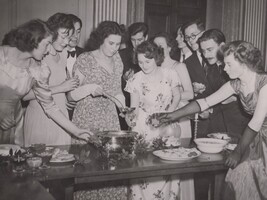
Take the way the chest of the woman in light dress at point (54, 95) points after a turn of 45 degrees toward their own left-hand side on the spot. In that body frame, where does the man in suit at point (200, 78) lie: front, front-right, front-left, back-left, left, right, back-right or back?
front

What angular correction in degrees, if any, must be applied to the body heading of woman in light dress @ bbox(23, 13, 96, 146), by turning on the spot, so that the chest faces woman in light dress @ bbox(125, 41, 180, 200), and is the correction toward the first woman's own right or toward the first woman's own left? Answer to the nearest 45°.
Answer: approximately 45° to the first woman's own left

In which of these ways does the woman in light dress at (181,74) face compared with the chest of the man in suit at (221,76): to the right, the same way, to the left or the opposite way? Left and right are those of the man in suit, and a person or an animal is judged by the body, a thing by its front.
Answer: the same way

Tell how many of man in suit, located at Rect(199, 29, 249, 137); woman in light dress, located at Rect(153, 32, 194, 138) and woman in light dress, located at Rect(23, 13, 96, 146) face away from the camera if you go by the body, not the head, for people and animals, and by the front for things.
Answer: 0

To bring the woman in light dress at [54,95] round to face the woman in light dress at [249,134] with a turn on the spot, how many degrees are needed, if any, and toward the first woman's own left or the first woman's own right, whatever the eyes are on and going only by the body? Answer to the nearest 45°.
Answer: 0° — they already face them

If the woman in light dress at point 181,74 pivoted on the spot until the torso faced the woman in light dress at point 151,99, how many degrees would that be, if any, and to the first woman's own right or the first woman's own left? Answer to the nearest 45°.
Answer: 0° — they already face them

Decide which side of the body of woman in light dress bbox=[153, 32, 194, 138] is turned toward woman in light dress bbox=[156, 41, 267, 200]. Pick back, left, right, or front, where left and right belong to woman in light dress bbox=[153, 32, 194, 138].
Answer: left

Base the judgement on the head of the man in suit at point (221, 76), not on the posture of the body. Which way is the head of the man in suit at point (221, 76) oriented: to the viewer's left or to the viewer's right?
to the viewer's left

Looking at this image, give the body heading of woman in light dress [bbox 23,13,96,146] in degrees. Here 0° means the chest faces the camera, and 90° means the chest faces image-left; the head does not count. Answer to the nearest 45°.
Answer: approximately 315°

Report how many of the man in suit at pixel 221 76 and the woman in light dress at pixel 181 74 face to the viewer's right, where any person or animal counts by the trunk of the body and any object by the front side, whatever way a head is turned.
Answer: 0

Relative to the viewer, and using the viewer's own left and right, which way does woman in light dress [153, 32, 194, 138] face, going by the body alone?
facing the viewer and to the left of the viewer

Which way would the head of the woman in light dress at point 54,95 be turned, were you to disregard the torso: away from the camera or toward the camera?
toward the camera
